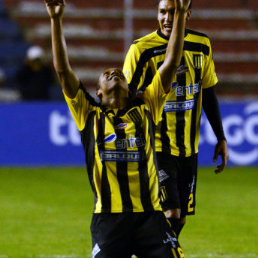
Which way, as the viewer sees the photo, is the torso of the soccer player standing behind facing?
toward the camera

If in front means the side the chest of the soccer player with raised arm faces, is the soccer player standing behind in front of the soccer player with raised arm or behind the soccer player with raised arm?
behind

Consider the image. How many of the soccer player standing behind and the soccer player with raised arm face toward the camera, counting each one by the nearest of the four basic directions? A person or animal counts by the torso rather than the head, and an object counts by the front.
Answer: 2

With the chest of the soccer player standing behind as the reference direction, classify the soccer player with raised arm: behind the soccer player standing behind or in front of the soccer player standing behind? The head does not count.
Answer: in front

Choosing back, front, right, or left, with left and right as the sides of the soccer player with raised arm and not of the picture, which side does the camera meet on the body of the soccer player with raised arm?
front

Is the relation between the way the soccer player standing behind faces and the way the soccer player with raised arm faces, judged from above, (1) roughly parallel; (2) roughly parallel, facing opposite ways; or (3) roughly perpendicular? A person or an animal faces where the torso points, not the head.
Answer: roughly parallel
